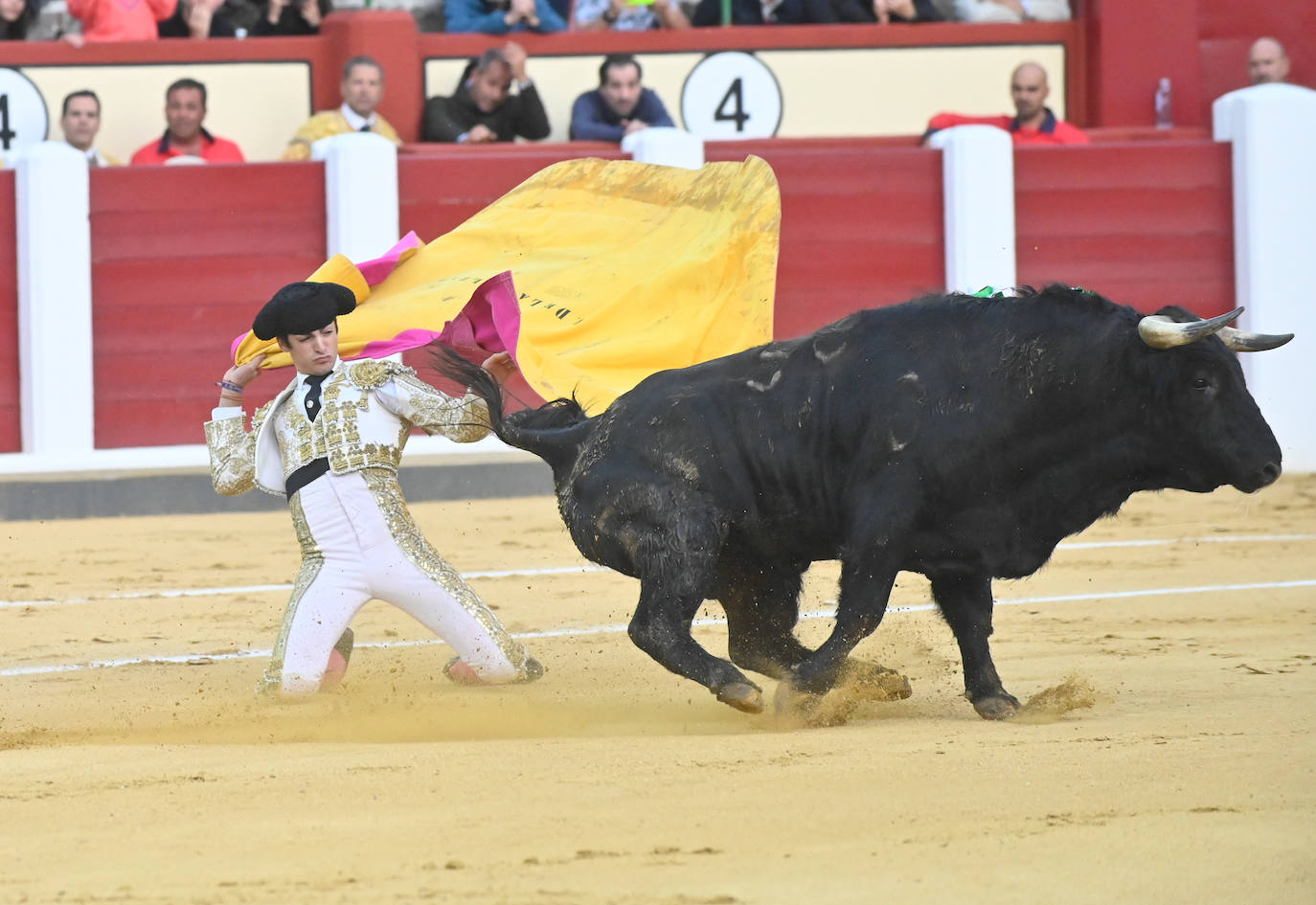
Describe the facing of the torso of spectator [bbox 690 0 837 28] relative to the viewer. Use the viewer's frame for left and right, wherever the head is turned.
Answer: facing the viewer

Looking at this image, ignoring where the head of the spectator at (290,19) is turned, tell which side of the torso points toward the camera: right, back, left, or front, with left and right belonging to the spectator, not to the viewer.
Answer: front

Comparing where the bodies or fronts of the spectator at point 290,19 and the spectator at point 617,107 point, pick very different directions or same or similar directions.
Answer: same or similar directions

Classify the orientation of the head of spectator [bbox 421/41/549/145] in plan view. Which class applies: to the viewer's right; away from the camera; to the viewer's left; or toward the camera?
toward the camera

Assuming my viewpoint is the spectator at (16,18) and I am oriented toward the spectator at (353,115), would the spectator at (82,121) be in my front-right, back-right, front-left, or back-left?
front-right

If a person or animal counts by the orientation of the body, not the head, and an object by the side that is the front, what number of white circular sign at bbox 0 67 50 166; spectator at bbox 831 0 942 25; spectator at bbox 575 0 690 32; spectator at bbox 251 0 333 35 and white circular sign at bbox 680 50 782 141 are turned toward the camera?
5

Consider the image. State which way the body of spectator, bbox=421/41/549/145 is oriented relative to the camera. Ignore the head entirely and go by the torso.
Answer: toward the camera

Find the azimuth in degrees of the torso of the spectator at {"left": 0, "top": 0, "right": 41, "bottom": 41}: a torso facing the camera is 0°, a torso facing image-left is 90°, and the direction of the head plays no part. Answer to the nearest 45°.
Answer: approximately 0°

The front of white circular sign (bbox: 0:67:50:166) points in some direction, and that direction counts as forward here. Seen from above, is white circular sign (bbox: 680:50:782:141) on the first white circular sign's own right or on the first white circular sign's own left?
on the first white circular sign's own left

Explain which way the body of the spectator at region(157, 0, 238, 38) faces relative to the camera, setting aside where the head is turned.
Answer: toward the camera

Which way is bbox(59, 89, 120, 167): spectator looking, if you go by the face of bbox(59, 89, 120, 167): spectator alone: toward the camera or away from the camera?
toward the camera

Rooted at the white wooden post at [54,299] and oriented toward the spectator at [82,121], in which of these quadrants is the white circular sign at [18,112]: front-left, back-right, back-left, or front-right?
front-left

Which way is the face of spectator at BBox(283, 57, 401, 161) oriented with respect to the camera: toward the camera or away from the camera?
toward the camera

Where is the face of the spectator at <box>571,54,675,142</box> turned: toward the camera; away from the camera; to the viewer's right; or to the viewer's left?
toward the camera

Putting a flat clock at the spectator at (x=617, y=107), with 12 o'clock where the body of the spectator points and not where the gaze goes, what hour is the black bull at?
The black bull is roughly at 12 o'clock from the spectator.
